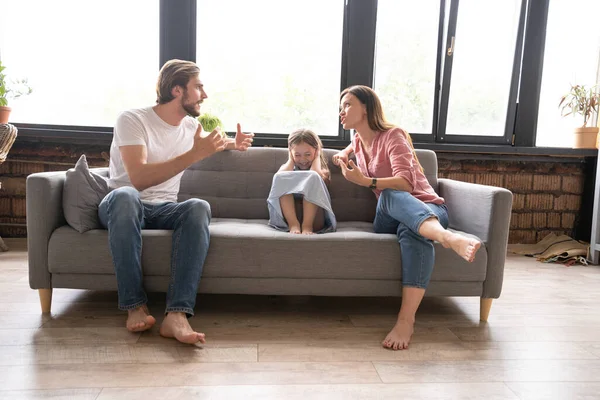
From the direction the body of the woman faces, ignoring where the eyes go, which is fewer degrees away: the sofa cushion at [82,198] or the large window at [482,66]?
the sofa cushion

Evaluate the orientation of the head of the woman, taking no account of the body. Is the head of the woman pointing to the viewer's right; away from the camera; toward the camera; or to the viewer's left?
to the viewer's left

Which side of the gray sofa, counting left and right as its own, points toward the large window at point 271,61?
back

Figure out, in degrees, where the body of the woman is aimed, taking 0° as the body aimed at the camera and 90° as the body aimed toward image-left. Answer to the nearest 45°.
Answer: approximately 45°

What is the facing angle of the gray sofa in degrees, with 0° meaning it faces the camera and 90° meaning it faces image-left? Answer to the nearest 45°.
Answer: approximately 0°

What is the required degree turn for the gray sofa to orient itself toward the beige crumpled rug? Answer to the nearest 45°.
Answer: approximately 135° to its left

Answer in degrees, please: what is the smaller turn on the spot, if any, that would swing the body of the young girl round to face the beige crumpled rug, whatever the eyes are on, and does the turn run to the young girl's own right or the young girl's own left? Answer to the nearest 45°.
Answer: approximately 135° to the young girl's own left

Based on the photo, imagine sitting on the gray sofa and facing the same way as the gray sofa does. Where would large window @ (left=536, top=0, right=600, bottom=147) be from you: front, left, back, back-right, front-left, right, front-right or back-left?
back-left

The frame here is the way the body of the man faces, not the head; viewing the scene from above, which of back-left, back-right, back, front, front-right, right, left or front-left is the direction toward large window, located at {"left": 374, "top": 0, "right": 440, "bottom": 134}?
left

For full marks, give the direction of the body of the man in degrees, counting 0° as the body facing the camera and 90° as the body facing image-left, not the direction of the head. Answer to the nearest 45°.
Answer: approximately 315°
